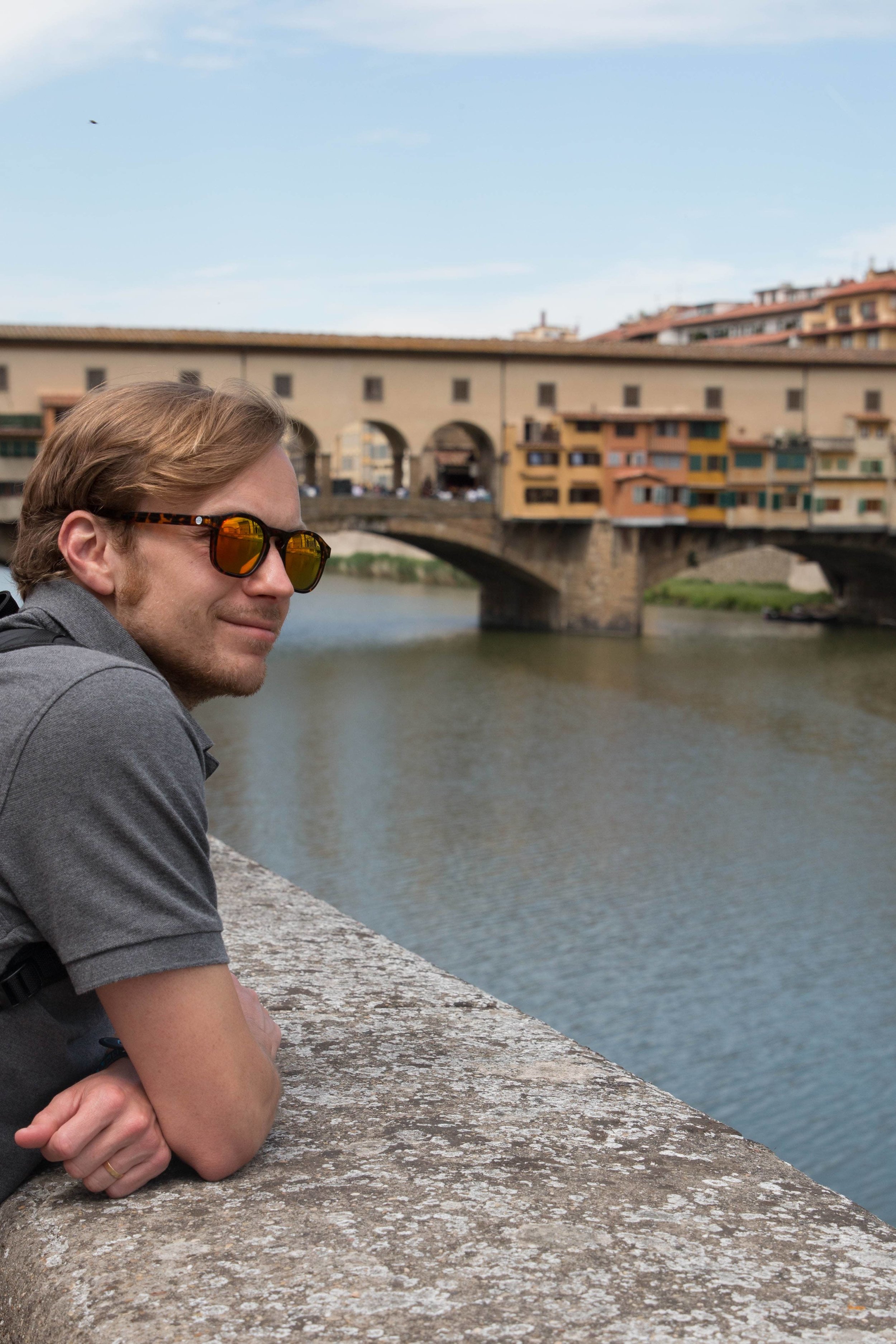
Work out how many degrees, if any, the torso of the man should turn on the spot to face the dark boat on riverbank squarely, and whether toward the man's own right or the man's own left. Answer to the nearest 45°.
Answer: approximately 45° to the man's own left

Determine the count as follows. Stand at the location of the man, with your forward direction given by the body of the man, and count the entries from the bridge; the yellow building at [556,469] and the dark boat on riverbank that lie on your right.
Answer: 0

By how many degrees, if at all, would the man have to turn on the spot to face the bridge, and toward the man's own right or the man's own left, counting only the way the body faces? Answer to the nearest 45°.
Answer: approximately 90° to the man's own left

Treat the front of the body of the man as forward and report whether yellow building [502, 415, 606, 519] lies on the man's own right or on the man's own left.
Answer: on the man's own left

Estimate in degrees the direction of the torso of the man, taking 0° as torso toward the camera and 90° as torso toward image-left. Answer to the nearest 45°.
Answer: approximately 270°
